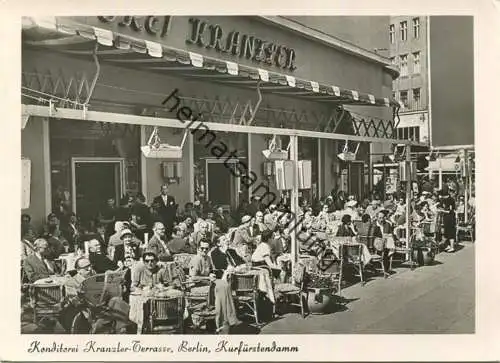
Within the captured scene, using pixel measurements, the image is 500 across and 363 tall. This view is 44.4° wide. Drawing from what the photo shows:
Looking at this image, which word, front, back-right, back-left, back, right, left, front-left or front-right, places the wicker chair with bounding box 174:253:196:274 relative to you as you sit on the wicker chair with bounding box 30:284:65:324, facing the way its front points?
right

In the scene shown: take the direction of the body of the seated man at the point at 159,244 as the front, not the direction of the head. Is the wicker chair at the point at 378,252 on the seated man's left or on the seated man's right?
on the seated man's left

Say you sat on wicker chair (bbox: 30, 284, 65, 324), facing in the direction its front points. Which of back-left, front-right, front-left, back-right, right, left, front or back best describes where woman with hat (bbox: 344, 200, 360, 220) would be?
right

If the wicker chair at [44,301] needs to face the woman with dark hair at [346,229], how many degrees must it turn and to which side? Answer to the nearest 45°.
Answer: approximately 90° to its right

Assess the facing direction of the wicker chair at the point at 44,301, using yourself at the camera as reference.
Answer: facing away from the viewer

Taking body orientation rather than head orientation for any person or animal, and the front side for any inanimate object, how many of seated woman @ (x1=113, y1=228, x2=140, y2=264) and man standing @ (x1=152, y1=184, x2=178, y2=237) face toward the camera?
2

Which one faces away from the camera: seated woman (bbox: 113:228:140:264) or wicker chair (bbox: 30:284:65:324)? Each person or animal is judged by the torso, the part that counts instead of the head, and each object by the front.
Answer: the wicker chair

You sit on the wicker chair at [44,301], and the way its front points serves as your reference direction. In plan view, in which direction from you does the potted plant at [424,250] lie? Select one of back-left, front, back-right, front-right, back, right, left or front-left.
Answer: right
